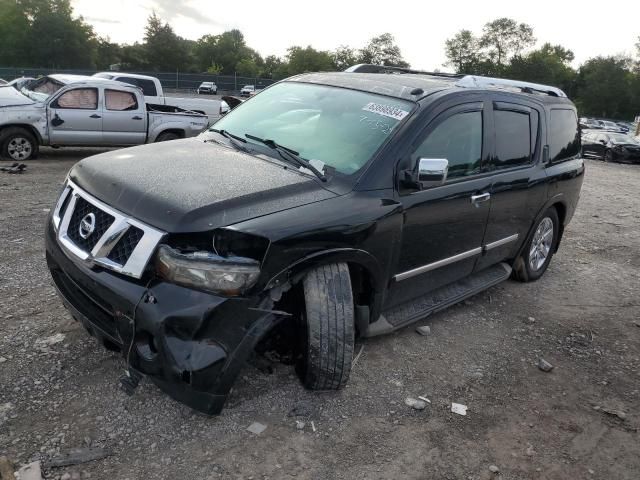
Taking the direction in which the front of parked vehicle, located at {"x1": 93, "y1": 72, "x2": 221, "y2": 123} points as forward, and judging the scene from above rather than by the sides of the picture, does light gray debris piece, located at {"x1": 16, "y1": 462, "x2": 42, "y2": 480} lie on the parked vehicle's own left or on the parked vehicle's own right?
on the parked vehicle's own left

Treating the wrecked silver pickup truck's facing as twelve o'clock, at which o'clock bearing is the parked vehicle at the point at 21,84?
The parked vehicle is roughly at 2 o'clock from the wrecked silver pickup truck.

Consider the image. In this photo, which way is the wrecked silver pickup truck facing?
to the viewer's left

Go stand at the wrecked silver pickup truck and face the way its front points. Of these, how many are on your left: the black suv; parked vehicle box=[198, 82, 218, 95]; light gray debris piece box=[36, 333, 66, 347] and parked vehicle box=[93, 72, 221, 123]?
2

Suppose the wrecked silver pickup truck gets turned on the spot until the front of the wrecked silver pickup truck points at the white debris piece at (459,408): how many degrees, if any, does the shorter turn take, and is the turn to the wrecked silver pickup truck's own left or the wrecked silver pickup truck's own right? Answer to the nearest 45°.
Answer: approximately 90° to the wrecked silver pickup truck's own left

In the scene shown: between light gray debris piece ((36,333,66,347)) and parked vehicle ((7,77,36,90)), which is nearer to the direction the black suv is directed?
the light gray debris piece

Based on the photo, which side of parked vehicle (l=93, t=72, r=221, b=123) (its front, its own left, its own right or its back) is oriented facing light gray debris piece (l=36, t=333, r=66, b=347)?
left

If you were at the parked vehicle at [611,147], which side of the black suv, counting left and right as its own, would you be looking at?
back

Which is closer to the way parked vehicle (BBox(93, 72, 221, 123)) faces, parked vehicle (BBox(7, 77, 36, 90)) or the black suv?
the parked vehicle

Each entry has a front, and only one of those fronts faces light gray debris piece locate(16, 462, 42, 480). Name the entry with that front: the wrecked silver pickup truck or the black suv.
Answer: the black suv

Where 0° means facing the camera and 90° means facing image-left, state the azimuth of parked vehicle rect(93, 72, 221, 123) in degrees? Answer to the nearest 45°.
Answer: approximately 90°

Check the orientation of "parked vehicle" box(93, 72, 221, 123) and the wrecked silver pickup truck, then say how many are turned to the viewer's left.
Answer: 2
